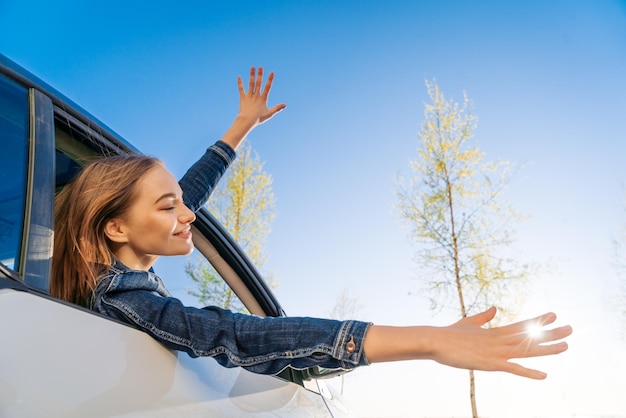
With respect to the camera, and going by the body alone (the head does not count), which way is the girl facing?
to the viewer's right

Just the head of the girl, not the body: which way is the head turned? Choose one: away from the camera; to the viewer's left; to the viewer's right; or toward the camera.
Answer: to the viewer's right
